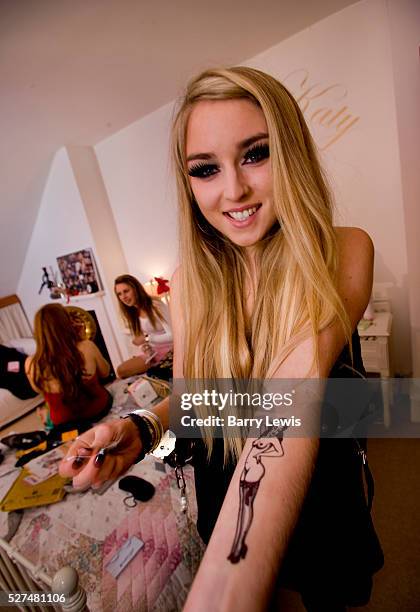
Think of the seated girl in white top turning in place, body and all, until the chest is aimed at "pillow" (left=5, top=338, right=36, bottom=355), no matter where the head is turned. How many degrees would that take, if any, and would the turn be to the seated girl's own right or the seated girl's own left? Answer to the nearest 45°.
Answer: approximately 90° to the seated girl's own right

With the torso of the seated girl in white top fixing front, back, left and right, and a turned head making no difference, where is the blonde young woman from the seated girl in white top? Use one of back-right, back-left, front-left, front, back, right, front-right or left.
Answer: front-left

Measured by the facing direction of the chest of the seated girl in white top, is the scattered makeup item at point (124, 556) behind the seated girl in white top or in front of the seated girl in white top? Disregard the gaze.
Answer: in front

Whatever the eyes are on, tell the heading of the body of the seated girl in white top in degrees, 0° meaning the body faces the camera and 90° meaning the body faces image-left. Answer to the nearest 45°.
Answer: approximately 45°

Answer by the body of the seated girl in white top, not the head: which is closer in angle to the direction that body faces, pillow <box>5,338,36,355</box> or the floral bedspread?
the floral bedspread

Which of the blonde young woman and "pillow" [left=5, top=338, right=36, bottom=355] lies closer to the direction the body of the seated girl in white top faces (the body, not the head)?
the blonde young woman

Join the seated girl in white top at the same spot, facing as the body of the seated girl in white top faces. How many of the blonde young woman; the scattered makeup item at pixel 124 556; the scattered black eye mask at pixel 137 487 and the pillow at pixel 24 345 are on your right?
1

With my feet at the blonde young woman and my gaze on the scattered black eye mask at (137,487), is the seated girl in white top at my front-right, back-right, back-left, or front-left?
front-right

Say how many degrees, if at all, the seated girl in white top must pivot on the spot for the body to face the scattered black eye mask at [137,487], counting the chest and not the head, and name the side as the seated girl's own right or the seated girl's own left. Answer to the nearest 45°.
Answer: approximately 45° to the seated girl's own left

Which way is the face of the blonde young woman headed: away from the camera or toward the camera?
toward the camera
